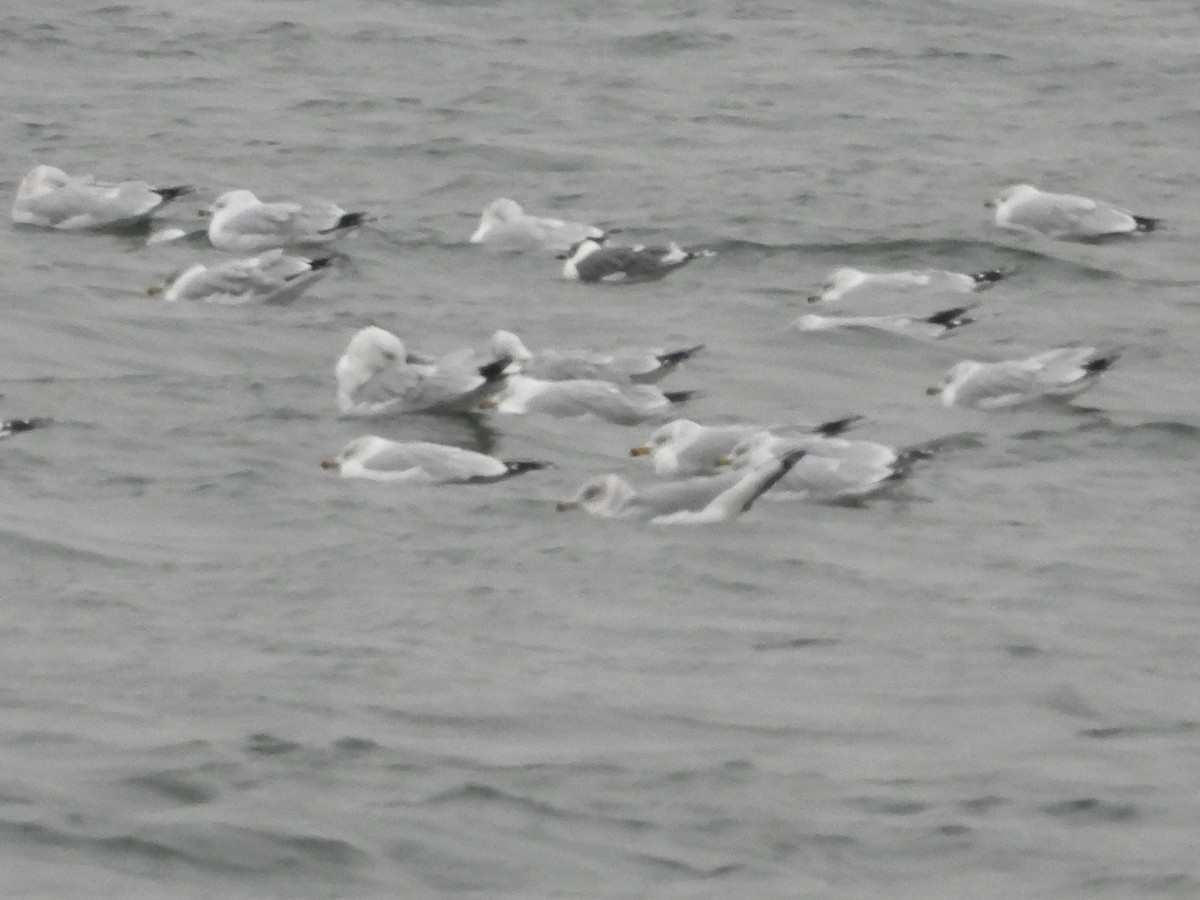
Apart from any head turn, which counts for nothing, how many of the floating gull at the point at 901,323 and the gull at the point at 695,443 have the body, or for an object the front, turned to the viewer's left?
2

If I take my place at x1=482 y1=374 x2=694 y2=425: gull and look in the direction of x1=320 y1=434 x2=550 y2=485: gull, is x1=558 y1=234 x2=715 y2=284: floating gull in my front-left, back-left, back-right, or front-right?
back-right

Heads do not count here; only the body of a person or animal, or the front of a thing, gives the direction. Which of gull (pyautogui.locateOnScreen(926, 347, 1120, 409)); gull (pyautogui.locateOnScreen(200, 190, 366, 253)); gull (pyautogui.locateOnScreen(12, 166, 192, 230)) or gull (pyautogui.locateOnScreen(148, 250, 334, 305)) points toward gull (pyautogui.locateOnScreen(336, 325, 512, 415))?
gull (pyautogui.locateOnScreen(926, 347, 1120, 409))

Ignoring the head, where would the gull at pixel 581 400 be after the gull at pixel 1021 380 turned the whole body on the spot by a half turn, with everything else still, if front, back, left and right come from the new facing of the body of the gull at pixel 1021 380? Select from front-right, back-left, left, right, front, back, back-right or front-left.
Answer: back

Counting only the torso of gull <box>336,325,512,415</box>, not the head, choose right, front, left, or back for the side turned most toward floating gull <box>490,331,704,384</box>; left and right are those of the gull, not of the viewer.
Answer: back

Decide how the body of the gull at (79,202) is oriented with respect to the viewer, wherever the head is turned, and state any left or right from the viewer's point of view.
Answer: facing to the left of the viewer

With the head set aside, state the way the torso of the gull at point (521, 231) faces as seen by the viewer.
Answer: to the viewer's left

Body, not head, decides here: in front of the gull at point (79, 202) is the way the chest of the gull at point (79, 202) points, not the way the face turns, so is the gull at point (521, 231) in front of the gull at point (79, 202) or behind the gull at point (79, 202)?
behind

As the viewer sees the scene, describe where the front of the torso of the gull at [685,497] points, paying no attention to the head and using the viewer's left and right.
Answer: facing to the left of the viewer

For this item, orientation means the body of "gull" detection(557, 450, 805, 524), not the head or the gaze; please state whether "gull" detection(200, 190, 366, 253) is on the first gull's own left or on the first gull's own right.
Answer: on the first gull's own right

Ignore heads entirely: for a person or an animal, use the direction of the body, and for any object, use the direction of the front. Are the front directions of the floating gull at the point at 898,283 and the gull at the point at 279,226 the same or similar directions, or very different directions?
same or similar directions

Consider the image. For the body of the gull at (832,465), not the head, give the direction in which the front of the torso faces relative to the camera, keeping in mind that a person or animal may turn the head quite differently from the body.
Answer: to the viewer's left

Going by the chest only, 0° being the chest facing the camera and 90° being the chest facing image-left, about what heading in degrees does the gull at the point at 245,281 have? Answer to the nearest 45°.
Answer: approximately 90°

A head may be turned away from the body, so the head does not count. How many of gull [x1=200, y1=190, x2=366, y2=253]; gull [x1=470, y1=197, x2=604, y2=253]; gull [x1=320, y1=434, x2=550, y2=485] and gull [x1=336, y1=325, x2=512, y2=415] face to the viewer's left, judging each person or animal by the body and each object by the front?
4

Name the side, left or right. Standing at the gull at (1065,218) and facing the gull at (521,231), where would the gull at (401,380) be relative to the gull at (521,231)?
left

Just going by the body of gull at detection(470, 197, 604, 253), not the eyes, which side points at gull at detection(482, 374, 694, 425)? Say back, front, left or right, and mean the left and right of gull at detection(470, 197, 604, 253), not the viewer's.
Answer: left

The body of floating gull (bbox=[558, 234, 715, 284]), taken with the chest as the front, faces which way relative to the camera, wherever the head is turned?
to the viewer's left

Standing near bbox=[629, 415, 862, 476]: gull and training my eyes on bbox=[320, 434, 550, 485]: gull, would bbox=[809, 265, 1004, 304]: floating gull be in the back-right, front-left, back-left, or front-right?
back-right

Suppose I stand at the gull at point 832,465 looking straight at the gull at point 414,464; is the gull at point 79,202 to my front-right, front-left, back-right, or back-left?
front-right

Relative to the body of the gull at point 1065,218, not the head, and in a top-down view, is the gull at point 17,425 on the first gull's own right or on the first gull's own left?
on the first gull's own left

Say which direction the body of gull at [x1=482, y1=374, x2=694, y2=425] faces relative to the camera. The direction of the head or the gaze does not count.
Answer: to the viewer's left

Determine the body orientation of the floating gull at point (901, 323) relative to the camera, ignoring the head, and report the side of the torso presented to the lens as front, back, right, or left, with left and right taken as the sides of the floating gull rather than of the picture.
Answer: left
